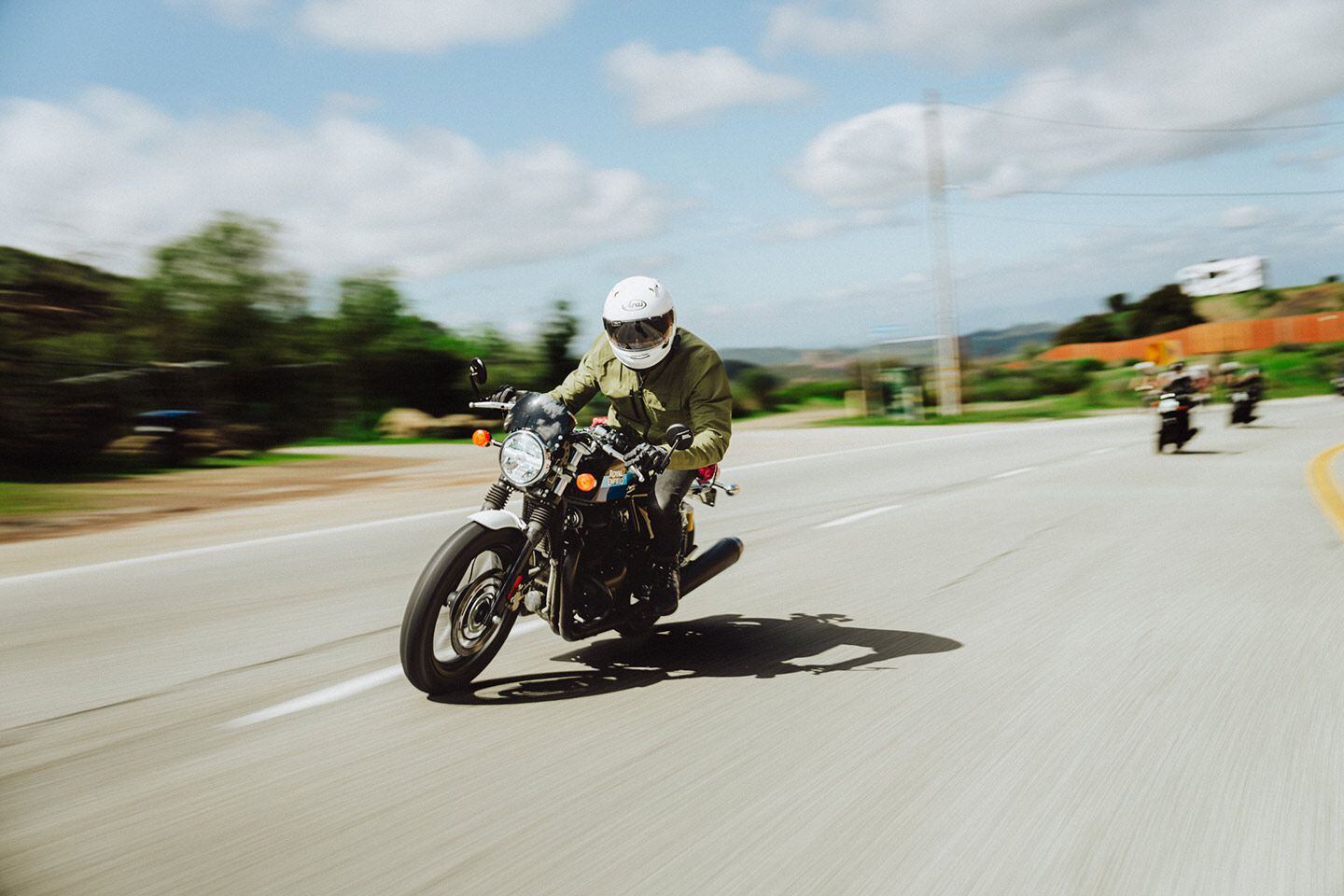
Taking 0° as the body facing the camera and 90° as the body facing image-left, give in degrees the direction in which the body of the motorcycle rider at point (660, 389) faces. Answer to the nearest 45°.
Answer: approximately 45°

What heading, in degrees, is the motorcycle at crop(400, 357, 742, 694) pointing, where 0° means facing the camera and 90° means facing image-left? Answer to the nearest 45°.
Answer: approximately 45°

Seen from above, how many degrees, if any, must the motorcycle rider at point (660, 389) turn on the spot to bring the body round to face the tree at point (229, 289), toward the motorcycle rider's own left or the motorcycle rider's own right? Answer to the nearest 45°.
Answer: approximately 90° to the motorcycle rider's own right

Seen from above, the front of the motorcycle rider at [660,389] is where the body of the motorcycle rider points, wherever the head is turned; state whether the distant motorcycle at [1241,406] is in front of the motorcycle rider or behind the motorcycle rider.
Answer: behind

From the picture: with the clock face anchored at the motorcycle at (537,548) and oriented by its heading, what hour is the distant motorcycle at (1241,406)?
The distant motorcycle is roughly at 6 o'clock from the motorcycle.

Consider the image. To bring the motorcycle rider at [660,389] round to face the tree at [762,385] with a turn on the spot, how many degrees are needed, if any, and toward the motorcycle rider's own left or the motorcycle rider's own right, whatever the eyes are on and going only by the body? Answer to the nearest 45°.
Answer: approximately 135° to the motorcycle rider's own right

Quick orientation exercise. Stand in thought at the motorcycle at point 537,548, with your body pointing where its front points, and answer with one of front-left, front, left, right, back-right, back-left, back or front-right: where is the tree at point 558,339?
back-right

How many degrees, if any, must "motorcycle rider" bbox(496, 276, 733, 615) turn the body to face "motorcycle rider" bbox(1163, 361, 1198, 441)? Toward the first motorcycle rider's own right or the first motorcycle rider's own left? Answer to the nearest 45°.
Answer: approximately 180°

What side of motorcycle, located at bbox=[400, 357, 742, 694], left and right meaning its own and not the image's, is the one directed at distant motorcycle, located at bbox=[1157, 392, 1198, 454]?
back

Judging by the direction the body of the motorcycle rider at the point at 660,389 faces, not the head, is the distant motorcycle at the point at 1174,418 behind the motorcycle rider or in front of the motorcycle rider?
behind

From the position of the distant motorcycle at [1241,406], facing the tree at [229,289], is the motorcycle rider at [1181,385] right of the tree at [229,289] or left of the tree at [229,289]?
left

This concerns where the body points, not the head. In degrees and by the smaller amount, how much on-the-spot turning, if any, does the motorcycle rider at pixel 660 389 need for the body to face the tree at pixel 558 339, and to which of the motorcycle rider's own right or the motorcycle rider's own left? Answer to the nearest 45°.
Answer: approximately 135° to the motorcycle rider's own right

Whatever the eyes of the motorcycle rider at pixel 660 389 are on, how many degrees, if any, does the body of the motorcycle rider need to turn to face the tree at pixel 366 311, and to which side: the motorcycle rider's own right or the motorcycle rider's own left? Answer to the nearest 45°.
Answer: approximately 135° to the motorcycle rider's own right
